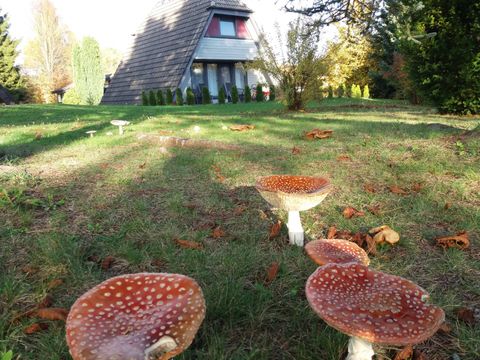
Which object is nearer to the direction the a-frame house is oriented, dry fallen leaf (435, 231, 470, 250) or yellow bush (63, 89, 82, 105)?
the dry fallen leaf

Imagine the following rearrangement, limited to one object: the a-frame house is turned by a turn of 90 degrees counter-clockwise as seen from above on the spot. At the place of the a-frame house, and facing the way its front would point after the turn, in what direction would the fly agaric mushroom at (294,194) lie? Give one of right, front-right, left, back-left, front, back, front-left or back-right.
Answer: back-right

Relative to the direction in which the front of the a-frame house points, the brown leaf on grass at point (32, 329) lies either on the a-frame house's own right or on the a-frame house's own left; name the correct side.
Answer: on the a-frame house's own right

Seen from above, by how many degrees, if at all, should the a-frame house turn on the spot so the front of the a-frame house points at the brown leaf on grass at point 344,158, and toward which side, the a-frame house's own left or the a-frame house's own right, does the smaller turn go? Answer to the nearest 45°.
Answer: approximately 45° to the a-frame house's own right

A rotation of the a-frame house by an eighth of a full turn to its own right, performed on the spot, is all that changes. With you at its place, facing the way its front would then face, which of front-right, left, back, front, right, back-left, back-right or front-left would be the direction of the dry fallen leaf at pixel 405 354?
front

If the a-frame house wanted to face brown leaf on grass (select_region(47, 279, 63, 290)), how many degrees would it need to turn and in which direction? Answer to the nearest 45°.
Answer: approximately 45° to its right

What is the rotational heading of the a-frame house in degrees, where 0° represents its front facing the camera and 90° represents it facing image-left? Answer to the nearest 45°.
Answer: approximately 315°

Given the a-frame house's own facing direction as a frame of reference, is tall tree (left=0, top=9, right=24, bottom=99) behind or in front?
behind

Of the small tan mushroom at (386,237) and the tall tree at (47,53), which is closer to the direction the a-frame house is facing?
the small tan mushroom

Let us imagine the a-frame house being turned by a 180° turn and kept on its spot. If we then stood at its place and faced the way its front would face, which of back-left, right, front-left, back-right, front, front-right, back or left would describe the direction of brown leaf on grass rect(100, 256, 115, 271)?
back-left

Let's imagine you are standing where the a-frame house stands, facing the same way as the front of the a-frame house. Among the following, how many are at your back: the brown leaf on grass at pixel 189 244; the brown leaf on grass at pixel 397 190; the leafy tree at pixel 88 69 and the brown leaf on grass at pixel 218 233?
1

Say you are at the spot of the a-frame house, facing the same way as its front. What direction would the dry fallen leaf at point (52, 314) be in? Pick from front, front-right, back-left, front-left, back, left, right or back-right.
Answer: front-right

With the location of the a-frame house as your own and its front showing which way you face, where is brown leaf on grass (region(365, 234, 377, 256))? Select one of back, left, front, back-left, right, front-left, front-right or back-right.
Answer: front-right

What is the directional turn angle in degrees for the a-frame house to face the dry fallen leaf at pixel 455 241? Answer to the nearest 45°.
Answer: approximately 45° to its right

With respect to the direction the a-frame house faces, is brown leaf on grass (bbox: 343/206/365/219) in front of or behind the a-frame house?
in front

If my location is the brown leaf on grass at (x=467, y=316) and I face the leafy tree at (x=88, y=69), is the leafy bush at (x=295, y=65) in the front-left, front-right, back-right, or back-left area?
front-right

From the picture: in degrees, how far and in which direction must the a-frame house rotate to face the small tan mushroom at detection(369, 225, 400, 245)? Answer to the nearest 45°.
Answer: approximately 45° to its right
